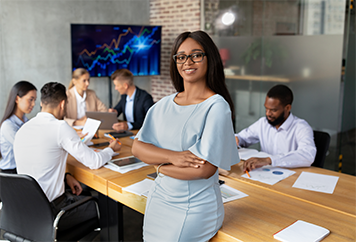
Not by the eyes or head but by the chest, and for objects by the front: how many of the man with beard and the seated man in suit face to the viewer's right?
0

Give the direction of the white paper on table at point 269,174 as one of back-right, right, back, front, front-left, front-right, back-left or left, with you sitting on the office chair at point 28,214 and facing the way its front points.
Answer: front-right

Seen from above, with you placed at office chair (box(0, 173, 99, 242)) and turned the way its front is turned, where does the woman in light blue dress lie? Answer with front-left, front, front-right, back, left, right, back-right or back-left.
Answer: right

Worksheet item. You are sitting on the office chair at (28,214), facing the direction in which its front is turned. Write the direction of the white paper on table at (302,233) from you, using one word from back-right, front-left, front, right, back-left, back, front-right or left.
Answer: right

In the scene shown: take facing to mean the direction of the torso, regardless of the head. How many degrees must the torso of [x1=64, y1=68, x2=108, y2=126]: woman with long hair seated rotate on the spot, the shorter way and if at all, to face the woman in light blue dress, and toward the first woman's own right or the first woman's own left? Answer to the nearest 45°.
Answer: approximately 45° to the first woman's own right

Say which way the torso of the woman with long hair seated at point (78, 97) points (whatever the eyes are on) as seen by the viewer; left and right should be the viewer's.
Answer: facing the viewer and to the right of the viewer

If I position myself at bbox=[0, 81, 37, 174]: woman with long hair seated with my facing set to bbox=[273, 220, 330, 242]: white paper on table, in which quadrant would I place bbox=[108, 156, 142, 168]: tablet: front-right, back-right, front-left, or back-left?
front-left

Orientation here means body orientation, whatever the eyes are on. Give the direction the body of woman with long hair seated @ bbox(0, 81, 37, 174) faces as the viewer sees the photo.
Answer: to the viewer's right

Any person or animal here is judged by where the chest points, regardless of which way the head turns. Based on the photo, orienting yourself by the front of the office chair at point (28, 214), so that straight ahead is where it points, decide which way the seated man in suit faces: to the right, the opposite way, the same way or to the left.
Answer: the opposite way

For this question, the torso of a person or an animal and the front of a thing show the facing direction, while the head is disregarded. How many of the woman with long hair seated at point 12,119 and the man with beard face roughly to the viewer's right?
1

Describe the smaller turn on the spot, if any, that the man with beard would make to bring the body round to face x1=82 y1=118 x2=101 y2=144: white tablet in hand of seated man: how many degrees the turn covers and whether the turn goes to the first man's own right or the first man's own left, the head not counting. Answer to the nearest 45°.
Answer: approximately 45° to the first man's own right

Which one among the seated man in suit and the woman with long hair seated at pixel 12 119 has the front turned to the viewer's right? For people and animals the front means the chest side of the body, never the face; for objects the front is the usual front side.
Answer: the woman with long hair seated

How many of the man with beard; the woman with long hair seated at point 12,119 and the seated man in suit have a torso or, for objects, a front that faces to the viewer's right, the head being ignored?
1

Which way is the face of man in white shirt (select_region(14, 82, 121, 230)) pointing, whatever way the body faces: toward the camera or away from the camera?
away from the camera

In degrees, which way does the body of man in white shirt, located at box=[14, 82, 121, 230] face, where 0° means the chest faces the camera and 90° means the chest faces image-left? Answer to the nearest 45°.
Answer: approximately 225°

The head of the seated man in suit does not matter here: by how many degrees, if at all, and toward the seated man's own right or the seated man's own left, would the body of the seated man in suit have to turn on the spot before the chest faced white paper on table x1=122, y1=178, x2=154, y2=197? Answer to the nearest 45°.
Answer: approximately 45° to the seated man's own left

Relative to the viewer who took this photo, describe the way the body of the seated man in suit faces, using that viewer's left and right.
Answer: facing the viewer and to the left of the viewer
